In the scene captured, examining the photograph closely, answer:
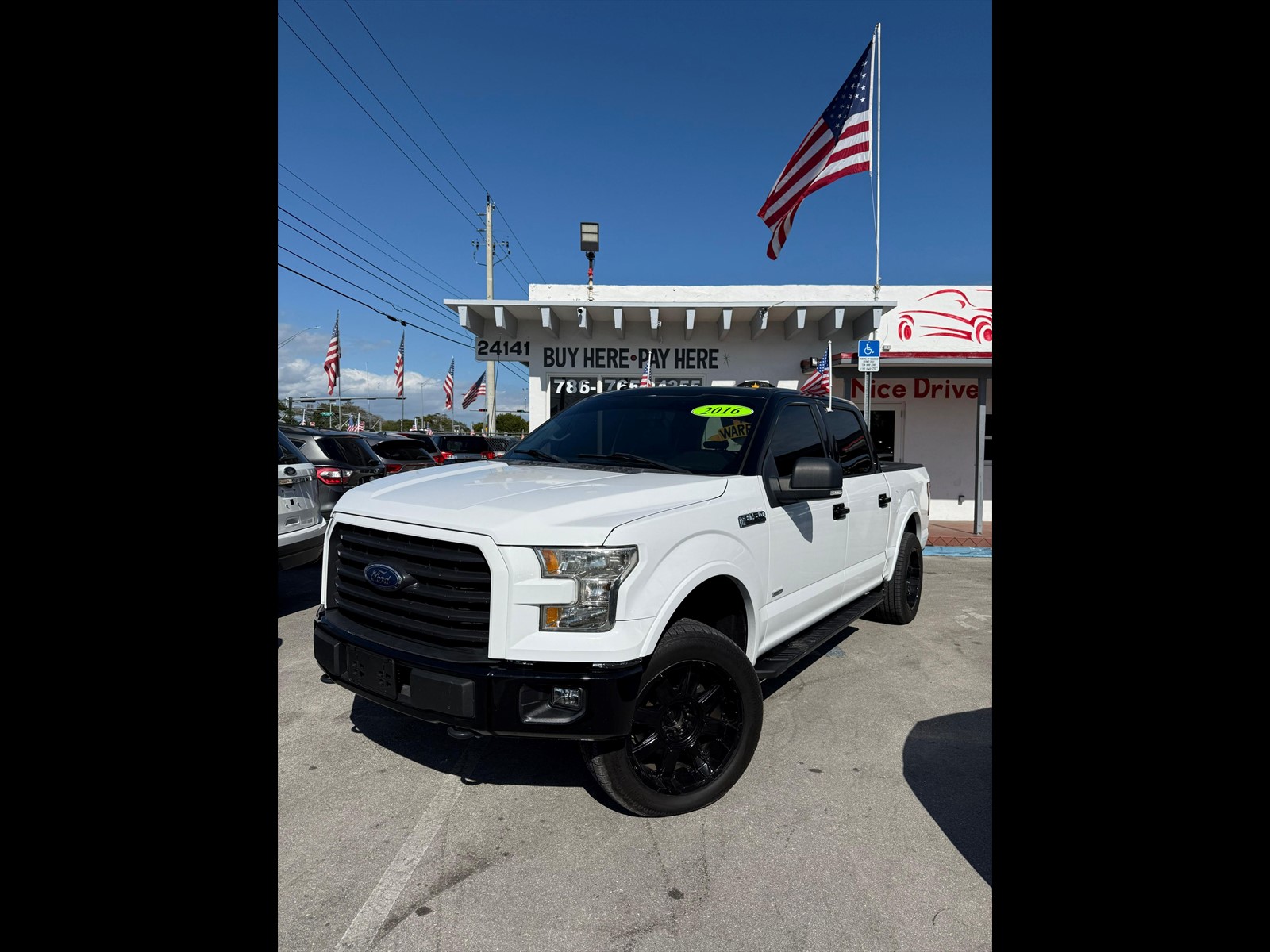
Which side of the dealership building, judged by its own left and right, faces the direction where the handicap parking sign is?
front

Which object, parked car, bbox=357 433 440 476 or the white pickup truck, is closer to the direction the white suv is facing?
the parked car

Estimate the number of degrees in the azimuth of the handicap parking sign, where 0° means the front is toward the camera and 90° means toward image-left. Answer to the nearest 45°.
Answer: approximately 0°

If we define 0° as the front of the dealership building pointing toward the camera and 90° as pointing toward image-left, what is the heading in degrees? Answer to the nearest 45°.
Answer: approximately 0°

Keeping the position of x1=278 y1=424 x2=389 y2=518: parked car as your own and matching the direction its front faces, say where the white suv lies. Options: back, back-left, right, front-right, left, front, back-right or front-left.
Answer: back-left

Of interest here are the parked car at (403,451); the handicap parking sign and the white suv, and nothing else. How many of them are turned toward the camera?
1

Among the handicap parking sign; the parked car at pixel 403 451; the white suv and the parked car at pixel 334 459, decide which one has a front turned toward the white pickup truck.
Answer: the handicap parking sign

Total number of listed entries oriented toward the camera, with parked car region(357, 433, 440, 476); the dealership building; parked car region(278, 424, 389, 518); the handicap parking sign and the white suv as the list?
2
